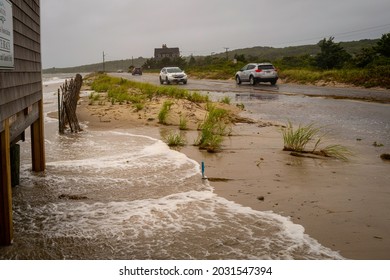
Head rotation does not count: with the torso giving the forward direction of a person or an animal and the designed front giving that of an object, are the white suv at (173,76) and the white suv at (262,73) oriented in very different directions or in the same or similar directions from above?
very different directions

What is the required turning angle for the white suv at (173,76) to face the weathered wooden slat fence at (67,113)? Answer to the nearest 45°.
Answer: approximately 45° to its right

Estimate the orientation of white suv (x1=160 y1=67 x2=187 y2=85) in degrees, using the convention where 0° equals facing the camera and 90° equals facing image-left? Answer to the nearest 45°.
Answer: approximately 315°

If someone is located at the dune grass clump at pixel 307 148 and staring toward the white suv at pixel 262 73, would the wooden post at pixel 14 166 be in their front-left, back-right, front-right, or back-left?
back-left

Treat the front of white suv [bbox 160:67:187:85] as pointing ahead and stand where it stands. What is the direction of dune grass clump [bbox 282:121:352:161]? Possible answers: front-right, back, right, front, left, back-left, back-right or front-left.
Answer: front-right

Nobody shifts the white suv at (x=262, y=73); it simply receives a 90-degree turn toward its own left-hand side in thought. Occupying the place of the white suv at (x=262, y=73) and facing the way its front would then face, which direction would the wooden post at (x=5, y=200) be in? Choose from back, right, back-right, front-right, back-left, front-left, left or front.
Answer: front-left

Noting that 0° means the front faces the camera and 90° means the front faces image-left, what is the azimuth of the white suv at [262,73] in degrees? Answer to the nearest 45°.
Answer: approximately 135°

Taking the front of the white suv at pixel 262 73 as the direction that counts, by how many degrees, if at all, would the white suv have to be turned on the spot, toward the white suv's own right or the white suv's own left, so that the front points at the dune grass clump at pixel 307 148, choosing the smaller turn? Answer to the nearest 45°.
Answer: approximately 135° to the white suv's own left
